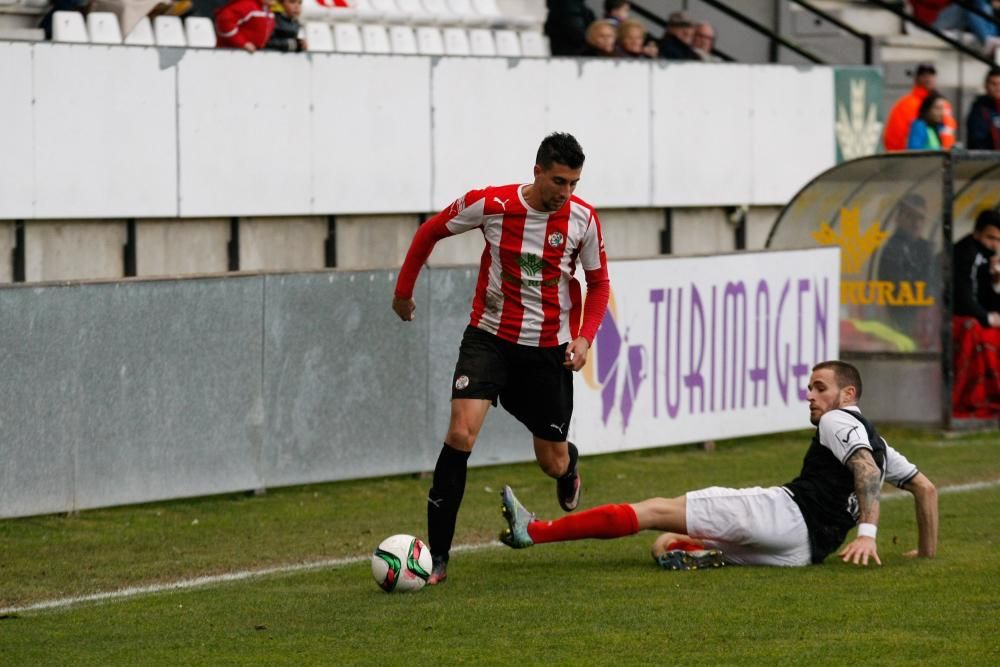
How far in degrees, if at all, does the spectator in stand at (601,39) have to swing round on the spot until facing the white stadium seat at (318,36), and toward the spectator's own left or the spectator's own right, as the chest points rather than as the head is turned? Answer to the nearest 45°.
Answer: approximately 45° to the spectator's own right

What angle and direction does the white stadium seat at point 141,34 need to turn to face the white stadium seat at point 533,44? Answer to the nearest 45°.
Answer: approximately 135° to its left

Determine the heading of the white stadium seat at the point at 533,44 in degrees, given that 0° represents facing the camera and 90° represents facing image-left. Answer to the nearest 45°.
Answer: approximately 0°

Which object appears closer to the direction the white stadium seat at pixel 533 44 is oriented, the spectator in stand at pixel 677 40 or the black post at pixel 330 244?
the black post

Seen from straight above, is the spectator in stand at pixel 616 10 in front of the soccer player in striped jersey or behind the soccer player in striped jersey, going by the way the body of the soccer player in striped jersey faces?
behind

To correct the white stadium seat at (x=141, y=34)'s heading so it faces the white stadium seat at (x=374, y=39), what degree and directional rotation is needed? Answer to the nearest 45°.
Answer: approximately 135° to its left

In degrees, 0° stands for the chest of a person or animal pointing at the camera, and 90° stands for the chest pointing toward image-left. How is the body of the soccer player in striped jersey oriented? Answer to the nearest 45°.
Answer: approximately 0°

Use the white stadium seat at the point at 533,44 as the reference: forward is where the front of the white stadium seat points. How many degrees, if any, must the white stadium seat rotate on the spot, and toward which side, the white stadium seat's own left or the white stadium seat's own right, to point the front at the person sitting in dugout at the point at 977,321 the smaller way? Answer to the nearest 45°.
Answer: approximately 45° to the white stadium seat's own left
